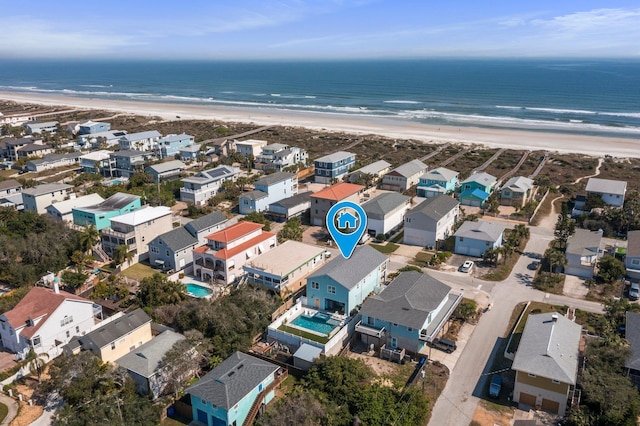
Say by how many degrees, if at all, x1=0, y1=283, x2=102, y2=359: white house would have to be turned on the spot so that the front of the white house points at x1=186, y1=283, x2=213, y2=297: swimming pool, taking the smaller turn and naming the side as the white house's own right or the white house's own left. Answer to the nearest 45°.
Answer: approximately 135° to the white house's own left

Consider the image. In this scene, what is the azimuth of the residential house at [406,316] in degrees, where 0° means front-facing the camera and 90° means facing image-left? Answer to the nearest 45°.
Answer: approximately 315°

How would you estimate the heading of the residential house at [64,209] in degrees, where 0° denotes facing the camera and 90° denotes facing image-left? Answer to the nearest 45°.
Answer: approximately 45°

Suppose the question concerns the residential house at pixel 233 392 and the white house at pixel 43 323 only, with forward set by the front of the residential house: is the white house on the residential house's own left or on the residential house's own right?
on the residential house's own right

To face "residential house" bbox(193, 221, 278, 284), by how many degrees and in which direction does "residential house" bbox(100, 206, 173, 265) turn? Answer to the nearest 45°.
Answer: approximately 90° to its left

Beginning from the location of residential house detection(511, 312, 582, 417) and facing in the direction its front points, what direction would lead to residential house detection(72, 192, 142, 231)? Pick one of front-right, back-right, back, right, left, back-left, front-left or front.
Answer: right

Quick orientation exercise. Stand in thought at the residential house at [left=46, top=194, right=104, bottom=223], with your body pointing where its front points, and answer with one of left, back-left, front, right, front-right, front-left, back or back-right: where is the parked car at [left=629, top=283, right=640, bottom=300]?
left

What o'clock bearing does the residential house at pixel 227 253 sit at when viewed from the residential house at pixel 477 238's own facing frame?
the residential house at pixel 227 253 is roughly at 2 o'clock from the residential house at pixel 477 238.
